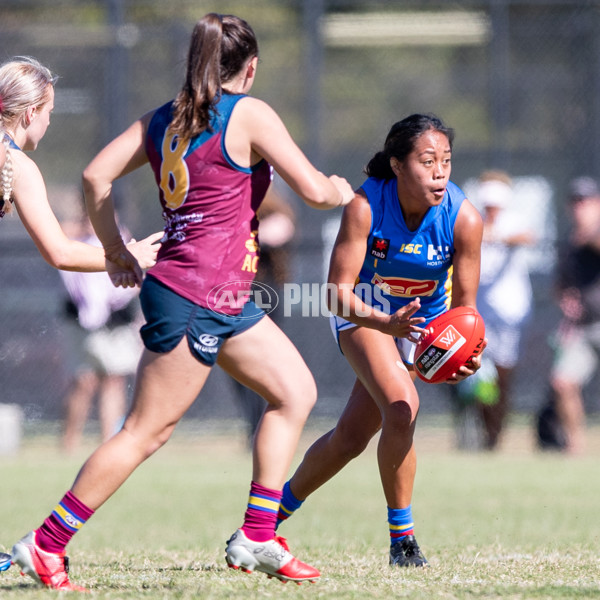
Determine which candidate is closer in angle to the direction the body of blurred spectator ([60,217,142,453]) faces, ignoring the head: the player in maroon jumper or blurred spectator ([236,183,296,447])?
the player in maroon jumper

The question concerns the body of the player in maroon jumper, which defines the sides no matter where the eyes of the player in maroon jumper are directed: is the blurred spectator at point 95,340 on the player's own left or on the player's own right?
on the player's own left

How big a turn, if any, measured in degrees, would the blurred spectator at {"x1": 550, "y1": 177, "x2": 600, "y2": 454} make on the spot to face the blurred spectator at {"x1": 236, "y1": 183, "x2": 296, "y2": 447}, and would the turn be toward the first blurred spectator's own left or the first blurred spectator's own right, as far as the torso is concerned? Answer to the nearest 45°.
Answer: approximately 45° to the first blurred spectator's own right

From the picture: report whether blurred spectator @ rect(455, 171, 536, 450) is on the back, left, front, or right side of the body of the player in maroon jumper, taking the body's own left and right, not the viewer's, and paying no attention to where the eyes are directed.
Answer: front

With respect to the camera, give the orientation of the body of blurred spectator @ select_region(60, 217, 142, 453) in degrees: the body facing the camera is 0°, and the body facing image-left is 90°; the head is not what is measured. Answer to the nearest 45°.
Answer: approximately 0°

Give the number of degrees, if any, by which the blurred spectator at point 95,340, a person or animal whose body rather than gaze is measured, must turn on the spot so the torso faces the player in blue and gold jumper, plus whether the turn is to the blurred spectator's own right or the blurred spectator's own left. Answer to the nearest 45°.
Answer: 0° — they already face them

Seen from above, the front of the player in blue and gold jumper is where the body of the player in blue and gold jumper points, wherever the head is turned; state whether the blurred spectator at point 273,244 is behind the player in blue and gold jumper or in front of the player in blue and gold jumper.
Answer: behind

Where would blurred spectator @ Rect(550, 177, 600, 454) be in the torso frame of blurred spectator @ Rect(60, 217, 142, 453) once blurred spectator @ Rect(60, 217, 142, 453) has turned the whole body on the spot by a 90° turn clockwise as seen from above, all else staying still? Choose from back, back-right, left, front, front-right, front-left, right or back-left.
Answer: back

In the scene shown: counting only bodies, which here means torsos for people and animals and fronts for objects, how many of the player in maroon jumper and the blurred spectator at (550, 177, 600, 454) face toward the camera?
1

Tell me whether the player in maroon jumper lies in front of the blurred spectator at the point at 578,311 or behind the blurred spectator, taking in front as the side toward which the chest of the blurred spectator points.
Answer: in front

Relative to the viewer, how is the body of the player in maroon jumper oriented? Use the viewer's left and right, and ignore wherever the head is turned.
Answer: facing away from the viewer and to the right of the viewer

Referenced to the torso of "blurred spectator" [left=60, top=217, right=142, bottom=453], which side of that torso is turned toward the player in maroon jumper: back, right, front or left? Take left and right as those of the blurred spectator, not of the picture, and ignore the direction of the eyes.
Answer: front

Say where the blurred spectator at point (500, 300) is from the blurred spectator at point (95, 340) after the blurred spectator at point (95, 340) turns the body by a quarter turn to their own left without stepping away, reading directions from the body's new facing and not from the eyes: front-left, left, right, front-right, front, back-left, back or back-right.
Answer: front
